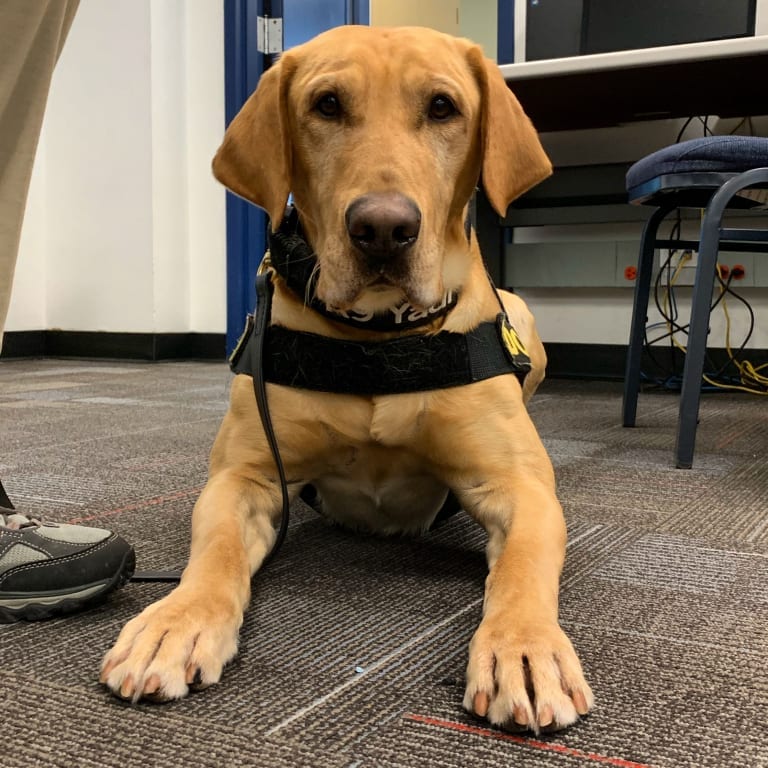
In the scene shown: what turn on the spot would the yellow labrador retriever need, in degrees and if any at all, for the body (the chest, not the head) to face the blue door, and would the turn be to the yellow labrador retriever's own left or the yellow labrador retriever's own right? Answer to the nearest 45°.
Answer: approximately 180°

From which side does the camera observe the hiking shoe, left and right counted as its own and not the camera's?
right

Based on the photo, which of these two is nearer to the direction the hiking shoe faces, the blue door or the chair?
the chair

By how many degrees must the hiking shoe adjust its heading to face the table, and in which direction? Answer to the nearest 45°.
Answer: approximately 45° to its left

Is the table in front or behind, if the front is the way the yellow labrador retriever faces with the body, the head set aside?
behind

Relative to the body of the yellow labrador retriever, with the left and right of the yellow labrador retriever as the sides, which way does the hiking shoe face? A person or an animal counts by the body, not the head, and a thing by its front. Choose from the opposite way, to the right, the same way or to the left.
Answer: to the left

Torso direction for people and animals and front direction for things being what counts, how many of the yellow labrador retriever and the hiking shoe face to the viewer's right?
1

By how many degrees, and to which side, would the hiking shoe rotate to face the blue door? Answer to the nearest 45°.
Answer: approximately 90° to its left
